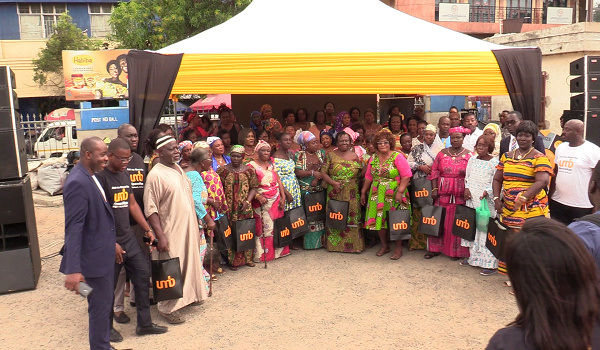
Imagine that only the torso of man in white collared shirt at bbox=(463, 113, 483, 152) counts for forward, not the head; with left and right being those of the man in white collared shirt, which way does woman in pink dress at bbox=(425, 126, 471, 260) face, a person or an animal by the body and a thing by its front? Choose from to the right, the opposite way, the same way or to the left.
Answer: the same way

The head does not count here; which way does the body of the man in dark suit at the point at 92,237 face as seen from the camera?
to the viewer's right

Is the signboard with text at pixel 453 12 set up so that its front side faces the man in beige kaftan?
yes

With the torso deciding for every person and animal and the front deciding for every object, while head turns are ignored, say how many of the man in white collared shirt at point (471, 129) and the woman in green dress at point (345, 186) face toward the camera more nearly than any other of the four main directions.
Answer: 2

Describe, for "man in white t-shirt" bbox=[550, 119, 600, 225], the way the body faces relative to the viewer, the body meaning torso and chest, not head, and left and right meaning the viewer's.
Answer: facing the viewer and to the left of the viewer

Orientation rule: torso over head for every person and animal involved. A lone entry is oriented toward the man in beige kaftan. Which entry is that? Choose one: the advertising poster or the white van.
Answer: the advertising poster

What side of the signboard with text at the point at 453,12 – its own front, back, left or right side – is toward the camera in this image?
front

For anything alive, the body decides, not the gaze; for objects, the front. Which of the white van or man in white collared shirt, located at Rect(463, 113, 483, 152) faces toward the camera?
the man in white collared shirt

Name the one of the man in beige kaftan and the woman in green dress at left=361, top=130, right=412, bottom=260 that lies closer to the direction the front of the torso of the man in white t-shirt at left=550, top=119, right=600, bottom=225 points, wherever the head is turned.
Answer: the man in beige kaftan

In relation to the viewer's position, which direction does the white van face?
facing to the left of the viewer

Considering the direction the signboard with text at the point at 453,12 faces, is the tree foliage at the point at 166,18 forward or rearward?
forward

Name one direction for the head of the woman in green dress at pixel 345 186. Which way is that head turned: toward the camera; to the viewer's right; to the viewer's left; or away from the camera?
toward the camera

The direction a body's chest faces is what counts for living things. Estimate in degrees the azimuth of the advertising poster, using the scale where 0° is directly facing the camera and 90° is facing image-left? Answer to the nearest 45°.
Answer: approximately 0°

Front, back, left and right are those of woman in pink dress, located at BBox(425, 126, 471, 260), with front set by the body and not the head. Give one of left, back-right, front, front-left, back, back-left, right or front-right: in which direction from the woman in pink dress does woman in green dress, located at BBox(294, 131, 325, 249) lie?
right

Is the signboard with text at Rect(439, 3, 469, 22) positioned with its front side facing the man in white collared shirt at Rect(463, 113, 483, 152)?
yes

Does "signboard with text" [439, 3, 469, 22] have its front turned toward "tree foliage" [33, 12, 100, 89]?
no

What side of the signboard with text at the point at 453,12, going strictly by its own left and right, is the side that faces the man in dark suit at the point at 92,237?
front

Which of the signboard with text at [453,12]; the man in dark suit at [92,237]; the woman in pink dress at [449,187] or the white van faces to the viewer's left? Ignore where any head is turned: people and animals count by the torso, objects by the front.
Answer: the white van

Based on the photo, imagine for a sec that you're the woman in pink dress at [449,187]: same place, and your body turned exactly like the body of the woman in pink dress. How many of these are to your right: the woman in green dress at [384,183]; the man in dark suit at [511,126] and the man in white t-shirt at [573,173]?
1

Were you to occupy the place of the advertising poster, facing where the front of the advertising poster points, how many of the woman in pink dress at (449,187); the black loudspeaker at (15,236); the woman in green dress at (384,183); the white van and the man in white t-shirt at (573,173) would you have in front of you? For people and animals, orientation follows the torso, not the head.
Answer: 5

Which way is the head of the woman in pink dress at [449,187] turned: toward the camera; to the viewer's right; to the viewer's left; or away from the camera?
toward the camera

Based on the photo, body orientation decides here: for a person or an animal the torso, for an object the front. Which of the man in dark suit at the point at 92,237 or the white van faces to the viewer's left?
the white van

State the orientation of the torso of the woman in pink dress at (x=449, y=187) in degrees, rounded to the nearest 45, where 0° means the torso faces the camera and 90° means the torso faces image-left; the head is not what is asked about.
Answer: approximately 0°
